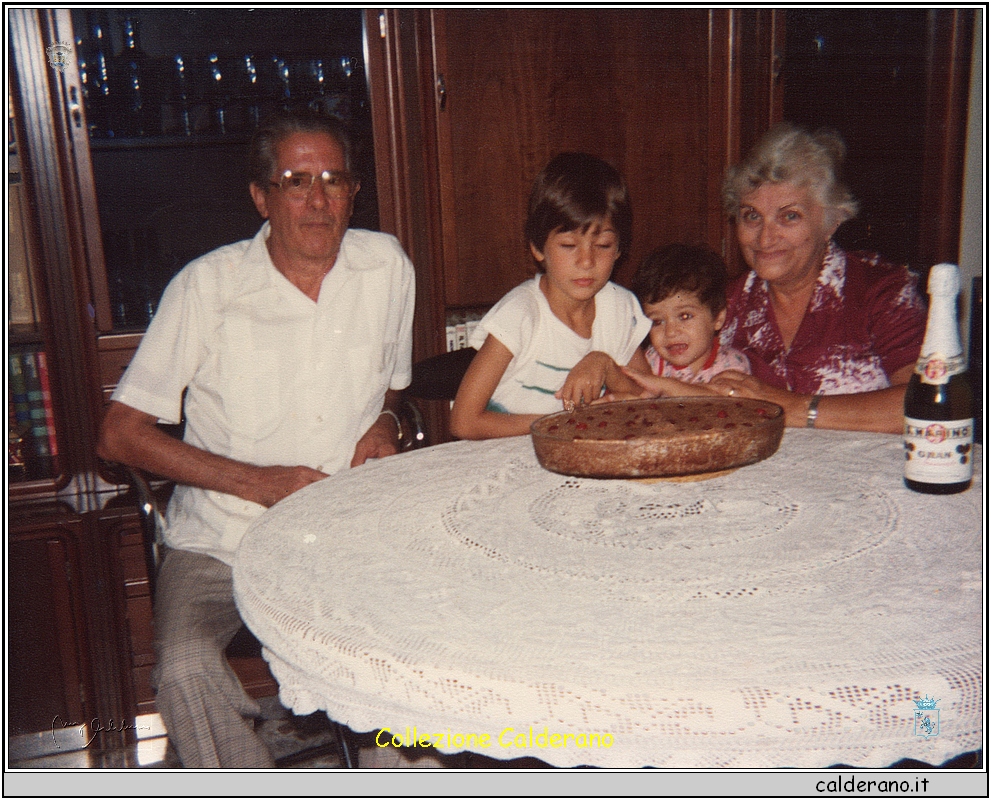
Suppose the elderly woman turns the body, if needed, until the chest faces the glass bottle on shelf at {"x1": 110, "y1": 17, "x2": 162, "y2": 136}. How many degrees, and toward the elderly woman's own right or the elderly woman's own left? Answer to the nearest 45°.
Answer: approximately 45° to the elderly woman's own right

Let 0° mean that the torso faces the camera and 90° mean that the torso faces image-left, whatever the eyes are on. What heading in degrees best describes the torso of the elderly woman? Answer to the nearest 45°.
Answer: approximately 45°

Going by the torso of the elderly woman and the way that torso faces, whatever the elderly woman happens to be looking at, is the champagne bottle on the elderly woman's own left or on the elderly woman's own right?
on the elderly woman's own left
